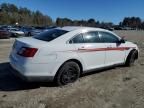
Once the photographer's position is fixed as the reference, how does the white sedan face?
facing away from the viewer and to the right of the viewer
